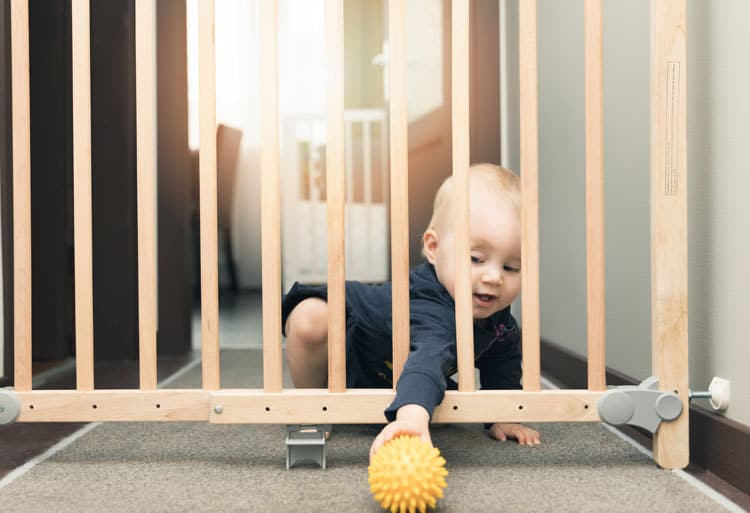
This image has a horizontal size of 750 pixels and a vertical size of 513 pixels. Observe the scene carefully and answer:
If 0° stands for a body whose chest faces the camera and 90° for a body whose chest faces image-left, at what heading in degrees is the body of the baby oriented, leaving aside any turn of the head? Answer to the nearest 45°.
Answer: approximately 315°
